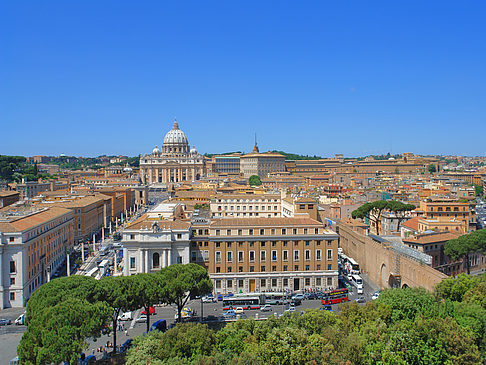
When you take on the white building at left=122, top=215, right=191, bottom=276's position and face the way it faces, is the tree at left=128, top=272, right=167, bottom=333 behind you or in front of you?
in front

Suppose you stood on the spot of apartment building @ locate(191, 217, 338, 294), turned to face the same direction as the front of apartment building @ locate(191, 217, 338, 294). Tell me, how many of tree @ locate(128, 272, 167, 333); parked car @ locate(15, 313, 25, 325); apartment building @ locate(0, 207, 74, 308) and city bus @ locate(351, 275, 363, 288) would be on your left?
1

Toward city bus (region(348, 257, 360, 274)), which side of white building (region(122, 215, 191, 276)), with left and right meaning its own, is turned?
left

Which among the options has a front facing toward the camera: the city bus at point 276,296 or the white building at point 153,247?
the white building

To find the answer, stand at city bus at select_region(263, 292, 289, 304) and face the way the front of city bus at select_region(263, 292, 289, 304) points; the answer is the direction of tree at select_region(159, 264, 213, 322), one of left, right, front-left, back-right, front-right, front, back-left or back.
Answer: front-left

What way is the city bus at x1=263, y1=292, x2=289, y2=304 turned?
to the viewer's left

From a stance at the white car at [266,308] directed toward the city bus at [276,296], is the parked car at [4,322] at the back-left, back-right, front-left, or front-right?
back-left

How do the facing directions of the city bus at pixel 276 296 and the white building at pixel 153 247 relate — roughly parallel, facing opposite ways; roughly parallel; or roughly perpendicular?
roughly perpendicular

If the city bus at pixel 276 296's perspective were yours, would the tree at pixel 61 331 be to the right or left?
on its left

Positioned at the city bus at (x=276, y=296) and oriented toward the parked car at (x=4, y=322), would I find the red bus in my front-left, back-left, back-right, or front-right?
back-left

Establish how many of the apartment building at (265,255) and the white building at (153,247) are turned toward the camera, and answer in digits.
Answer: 2

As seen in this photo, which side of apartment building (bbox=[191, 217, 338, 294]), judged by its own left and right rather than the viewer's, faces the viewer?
front

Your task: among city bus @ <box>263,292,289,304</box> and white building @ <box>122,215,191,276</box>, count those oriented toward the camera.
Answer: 1
